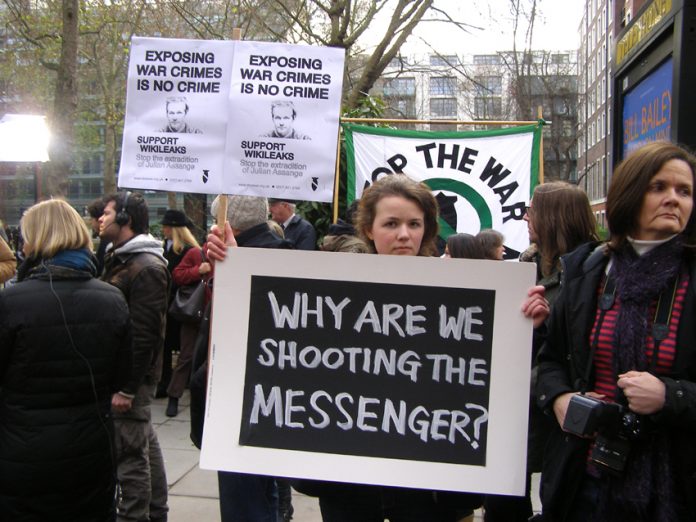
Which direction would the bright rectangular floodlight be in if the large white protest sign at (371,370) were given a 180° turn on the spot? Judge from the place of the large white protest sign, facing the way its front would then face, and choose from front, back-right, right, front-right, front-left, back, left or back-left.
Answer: front-left

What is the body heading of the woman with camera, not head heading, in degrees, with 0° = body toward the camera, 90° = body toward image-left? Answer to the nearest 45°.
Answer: approximately 0°

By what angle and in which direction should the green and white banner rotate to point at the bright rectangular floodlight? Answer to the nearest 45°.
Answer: approximately 90° to its right

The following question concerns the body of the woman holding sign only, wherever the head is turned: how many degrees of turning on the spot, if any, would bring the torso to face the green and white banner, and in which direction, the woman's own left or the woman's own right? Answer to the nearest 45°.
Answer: approximately 180°

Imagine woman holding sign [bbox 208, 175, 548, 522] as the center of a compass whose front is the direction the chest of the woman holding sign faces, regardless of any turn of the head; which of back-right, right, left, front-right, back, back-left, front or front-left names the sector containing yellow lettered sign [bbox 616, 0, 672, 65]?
back-left

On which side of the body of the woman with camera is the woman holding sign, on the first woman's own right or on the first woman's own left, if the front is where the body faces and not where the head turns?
on the first woman's own right

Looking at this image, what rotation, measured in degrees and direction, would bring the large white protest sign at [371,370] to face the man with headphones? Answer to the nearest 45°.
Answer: approximately 135° to its right

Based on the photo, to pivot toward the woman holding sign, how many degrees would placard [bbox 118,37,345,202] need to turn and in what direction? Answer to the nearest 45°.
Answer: approximately 45° to its left
